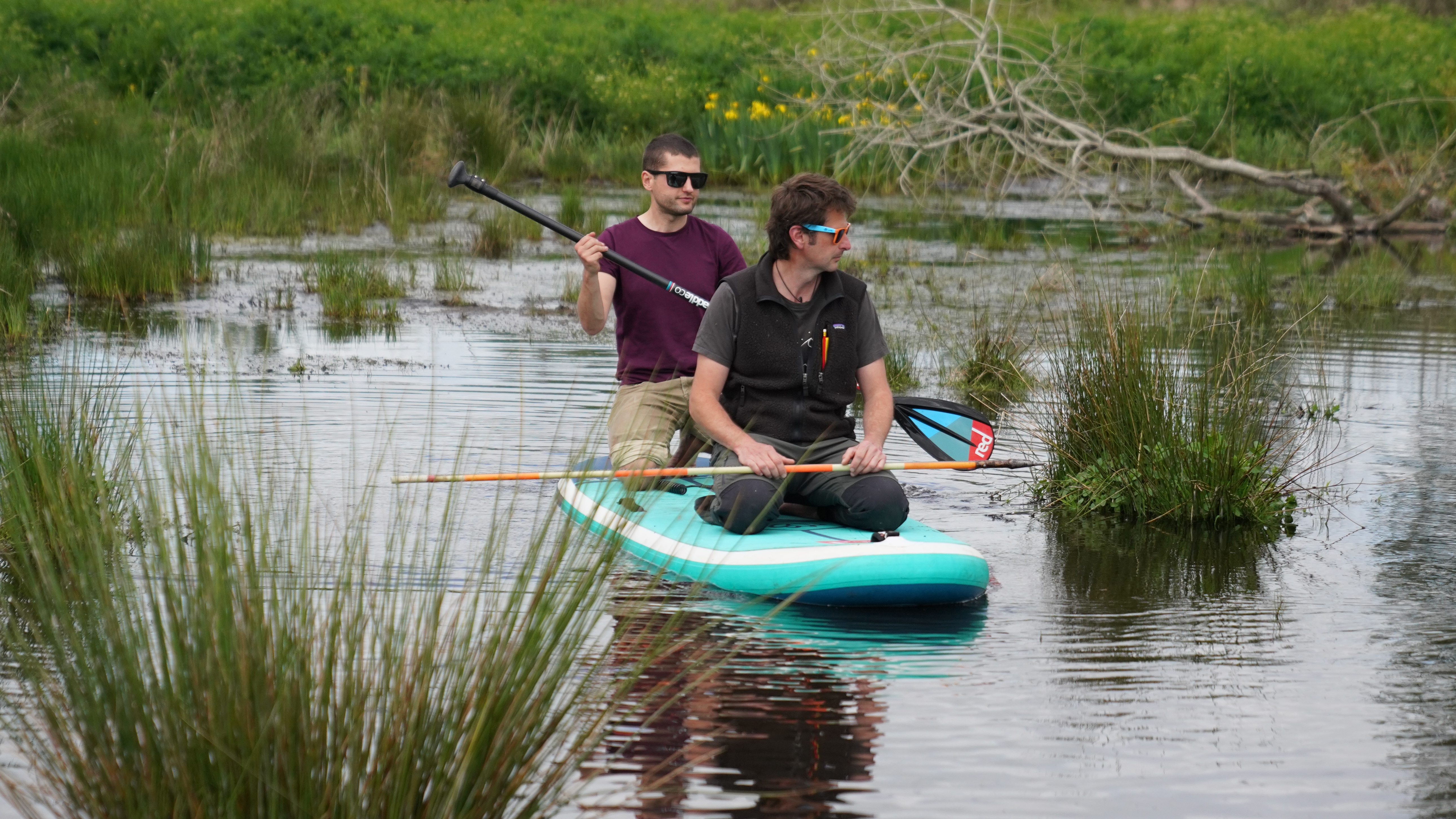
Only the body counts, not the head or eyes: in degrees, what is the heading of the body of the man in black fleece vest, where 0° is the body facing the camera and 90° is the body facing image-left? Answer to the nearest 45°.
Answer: approximately 0°

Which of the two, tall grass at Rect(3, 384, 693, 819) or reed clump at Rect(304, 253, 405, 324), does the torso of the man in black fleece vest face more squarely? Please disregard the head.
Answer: the tall grass

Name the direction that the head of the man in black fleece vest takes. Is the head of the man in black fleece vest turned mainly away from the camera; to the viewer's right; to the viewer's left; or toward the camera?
to the viewer's right

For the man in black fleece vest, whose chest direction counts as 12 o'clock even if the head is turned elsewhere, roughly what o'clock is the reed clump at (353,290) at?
The reed clump is roughly at 5 o'clock from the man in black fleece vest.

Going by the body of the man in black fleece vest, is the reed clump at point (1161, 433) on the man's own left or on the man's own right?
on the man's own left

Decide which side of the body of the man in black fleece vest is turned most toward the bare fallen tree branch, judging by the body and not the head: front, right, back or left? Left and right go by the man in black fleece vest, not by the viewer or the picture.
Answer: back

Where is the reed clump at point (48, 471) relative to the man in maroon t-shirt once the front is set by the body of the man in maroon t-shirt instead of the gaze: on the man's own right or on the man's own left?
on the man's own right

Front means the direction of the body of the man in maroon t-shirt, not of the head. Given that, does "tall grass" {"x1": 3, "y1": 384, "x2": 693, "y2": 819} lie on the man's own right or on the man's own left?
on the man's own right

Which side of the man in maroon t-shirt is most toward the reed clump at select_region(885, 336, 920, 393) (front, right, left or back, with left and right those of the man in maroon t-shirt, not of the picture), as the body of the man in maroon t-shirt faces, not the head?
left

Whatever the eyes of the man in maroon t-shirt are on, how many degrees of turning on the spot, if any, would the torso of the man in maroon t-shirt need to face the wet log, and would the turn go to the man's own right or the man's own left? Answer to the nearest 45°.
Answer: approximately 90° to the man's own left

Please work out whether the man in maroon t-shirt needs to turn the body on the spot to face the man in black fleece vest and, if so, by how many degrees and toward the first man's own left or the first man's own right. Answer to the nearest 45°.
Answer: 0° — they already face them

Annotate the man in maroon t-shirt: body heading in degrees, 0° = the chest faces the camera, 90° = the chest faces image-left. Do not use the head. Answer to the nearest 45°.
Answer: approximately 315°

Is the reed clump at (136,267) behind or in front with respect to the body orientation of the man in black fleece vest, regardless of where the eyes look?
behind
